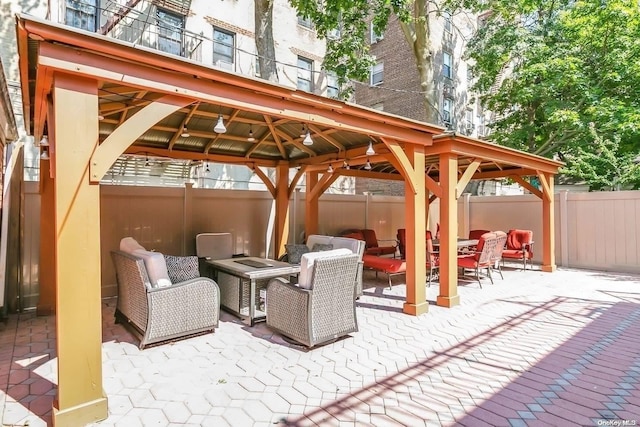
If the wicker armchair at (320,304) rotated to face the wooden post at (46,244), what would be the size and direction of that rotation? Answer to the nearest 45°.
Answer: approximately 45° to its left

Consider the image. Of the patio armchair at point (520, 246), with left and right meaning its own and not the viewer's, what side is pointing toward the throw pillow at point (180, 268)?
front

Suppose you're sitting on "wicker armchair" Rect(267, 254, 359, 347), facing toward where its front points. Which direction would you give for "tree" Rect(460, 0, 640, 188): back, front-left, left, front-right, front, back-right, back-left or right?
right

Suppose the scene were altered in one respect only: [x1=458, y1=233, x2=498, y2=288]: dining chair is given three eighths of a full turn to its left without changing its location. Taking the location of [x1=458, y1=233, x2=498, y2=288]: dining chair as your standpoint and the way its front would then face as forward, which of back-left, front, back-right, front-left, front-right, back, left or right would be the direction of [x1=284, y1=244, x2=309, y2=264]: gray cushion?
front-right

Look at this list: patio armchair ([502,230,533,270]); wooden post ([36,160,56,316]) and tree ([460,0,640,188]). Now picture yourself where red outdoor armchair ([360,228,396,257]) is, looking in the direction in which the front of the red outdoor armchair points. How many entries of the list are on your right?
1

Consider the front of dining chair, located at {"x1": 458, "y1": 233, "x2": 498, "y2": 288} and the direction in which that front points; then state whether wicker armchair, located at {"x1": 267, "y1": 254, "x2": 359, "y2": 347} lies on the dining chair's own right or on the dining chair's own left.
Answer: on the dining chair's own left

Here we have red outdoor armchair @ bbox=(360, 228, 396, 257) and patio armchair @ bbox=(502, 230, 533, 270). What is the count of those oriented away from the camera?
0

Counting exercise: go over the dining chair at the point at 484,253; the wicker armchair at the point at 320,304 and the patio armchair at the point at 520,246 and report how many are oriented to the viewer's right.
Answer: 0

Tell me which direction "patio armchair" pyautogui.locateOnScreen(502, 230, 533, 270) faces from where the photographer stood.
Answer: facing the viewer and to the left of the viewer

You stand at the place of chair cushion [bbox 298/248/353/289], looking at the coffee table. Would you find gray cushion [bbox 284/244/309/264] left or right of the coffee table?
right

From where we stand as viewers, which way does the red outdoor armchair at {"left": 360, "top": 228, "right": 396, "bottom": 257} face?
facing the viewer and to the right of the viewer

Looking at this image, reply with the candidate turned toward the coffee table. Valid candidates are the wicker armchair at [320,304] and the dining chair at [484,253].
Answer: the wicker armchair

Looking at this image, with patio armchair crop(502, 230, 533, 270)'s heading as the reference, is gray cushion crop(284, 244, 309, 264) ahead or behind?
ahead

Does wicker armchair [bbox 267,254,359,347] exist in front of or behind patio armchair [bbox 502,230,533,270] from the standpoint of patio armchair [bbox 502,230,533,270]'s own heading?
in front

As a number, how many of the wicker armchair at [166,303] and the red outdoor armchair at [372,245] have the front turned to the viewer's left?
0

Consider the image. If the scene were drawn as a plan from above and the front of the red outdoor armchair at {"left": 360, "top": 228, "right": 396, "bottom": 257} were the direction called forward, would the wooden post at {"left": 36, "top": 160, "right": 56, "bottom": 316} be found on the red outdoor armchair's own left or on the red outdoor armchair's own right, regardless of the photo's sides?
on the red outdoor armchair's own right

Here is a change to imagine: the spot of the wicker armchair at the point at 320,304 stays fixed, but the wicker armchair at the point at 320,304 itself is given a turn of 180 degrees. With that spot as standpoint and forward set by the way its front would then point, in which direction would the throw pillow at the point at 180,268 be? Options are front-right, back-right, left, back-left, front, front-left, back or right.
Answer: back-right
